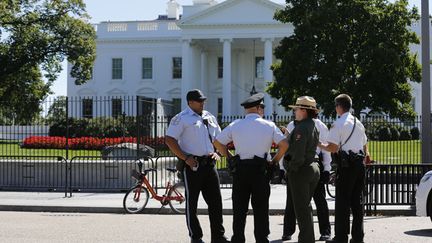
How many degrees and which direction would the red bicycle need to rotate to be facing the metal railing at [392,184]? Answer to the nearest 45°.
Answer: approximately 180°

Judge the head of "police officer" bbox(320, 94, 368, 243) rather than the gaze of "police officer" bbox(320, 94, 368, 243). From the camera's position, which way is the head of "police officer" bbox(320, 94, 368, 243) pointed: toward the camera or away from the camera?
away from the camera

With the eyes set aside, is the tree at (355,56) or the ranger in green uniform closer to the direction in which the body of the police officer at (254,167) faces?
the tree

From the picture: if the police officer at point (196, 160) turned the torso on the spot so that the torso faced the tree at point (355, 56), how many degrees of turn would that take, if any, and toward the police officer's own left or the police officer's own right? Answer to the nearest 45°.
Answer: approximately 135° to the police officer's own left

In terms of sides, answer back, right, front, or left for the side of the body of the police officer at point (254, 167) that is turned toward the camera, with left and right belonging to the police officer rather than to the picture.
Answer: back

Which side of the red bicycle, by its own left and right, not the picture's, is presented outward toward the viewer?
left

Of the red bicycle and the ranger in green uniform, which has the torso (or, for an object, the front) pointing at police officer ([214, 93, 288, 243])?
the ranger in green uniform

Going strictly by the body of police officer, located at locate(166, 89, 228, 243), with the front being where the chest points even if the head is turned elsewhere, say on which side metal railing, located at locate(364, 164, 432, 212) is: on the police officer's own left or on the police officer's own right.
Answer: on the police officer's own left

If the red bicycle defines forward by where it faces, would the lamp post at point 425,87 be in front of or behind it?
behind

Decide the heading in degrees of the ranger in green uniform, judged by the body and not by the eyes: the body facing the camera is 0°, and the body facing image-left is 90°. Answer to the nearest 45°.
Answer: approximately 90°

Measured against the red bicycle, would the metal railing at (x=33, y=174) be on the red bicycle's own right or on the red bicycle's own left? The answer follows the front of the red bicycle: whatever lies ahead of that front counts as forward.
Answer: on the red bicycle's own right

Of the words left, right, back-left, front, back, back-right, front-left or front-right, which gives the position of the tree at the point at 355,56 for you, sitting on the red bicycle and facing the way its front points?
back-right

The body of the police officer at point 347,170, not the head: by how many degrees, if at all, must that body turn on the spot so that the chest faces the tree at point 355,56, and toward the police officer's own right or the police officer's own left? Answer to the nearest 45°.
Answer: approximately 45° to the police officer's own right

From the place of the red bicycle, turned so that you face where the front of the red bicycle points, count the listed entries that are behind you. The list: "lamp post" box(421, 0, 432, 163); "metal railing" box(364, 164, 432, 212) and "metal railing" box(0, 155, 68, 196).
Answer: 2
